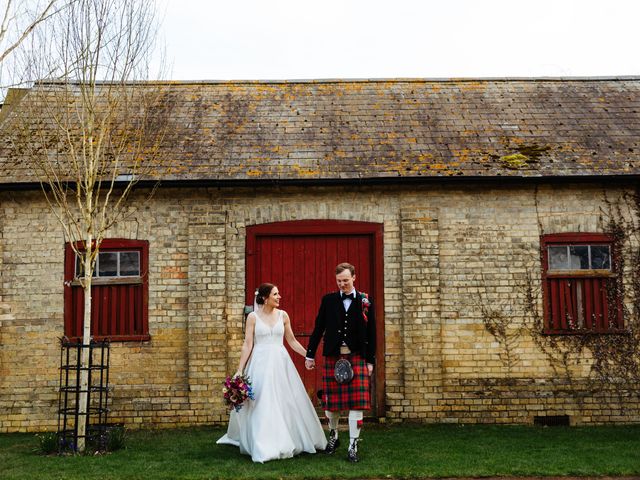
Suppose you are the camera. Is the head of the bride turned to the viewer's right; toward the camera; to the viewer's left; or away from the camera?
to the viewer's right

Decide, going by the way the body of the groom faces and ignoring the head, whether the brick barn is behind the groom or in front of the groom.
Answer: behind

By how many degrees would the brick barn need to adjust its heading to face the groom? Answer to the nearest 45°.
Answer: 0° — it already faces them

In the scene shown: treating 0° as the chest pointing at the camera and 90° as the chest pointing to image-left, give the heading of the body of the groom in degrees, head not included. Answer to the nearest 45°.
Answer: approximately 0°

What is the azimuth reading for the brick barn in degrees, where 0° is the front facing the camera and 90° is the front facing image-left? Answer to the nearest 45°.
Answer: approximately 0°

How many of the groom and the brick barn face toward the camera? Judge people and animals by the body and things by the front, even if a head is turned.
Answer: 2

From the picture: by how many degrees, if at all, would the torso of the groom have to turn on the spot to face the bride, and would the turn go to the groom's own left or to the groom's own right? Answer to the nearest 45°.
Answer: approximately 90° to the groom's own right

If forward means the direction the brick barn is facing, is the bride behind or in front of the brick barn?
in front
